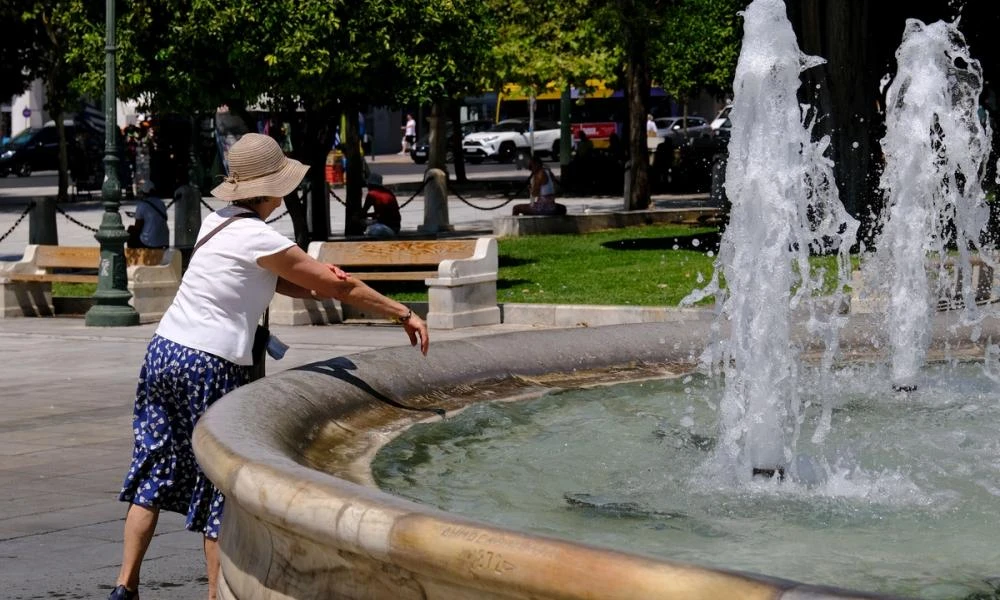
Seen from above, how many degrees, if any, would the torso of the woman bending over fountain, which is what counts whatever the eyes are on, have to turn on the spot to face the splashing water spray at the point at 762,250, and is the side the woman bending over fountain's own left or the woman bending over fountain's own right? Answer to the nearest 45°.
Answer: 0° — they already face it

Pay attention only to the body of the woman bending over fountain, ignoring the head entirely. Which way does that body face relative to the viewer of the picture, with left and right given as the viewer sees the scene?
facing away from the viewer and to the right of the viewer

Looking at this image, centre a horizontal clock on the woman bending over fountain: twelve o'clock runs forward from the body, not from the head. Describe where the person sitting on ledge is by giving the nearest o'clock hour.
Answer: The person sitting on ledge is roughly at 11 o'clock from the woman bending over fountain.

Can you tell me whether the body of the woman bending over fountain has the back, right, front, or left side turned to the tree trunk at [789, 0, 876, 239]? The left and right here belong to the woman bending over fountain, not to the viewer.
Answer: front

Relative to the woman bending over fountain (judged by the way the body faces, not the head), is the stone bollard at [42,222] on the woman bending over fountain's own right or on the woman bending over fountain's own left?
on the woman bending over fountain's own left

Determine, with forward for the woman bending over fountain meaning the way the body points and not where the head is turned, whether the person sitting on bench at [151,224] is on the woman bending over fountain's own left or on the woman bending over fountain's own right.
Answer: on the woman bending over fountain's own left

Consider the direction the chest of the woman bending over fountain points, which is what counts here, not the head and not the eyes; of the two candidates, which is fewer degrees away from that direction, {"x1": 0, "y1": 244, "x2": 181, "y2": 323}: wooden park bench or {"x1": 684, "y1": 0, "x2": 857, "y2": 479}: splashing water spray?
the splashing water spray

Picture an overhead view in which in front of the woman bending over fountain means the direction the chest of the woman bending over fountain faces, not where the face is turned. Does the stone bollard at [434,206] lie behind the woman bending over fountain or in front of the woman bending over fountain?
in front

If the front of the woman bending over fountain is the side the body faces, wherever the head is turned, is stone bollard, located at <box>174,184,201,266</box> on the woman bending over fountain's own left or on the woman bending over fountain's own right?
on the woman bending over fountain's own left
